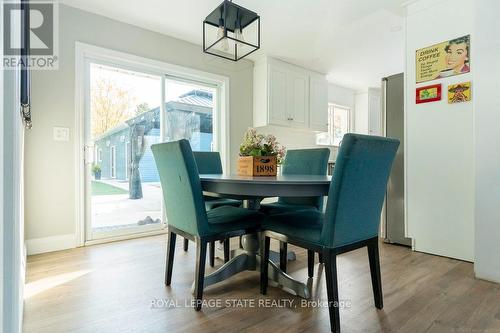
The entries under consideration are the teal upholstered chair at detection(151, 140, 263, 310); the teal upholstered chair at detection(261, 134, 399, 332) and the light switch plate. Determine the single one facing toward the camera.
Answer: the light switch plate

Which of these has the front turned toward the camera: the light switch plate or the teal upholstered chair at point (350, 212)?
the light switch plate

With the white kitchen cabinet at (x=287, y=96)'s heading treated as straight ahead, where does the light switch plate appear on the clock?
The light switch plate is roughly at 3 o'clock from the white kitchen cabinet.

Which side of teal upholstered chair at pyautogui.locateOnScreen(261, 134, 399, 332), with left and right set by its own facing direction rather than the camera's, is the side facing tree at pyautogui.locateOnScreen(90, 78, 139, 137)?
front

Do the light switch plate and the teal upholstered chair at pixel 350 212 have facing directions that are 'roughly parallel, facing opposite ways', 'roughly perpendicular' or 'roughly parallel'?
roughly parallel, facing opposite ways

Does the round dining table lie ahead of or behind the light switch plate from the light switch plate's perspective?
ahead

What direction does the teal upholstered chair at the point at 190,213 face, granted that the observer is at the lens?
facing away from the viewer and to the right of the viewer

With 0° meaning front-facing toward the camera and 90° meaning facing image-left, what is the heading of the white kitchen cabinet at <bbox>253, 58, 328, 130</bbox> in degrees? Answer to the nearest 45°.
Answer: approximately 315°

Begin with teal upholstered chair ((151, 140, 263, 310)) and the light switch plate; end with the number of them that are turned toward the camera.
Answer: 1

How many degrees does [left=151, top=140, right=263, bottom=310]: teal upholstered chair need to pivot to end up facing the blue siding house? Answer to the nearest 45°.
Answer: approximately 45° to its left

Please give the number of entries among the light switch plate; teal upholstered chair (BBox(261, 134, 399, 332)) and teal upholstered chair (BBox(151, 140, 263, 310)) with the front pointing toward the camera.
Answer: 1

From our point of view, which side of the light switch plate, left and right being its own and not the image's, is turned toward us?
front

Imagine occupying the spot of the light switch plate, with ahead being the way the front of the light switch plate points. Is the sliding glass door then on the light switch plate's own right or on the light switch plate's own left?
on the light switch plate's own left
